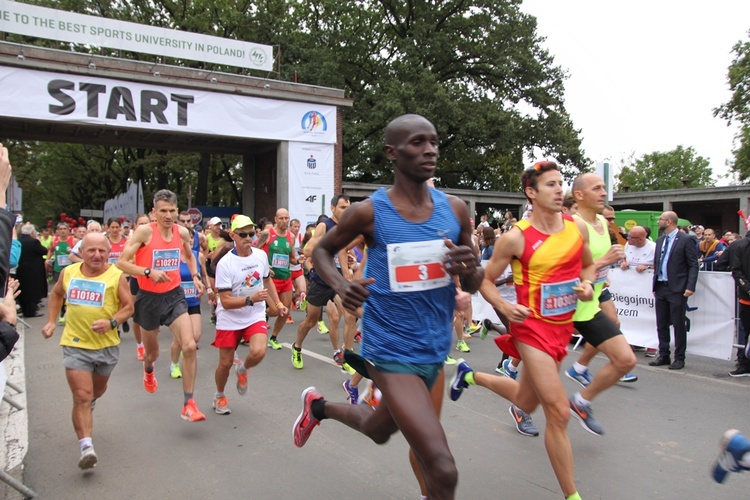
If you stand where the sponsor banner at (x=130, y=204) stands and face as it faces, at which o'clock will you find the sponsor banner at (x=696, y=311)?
the sponsor banner at (x=696, y=311) is roughly at 10 o'clock from the sponsor banner at (x=130, y=204).

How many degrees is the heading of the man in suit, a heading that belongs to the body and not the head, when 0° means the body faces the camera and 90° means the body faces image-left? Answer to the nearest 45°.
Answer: approximately 45°

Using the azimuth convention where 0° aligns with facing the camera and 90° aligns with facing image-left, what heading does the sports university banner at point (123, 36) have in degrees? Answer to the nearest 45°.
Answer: approximately 315°

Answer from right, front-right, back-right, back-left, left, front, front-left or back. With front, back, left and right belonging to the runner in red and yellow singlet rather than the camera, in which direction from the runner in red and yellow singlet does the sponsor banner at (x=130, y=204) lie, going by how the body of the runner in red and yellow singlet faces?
back

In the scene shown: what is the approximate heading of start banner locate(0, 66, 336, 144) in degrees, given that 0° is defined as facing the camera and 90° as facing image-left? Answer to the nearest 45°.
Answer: approximately 315°

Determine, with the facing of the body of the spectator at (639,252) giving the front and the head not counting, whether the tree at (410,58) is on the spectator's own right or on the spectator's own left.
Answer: on the spectator's own right
